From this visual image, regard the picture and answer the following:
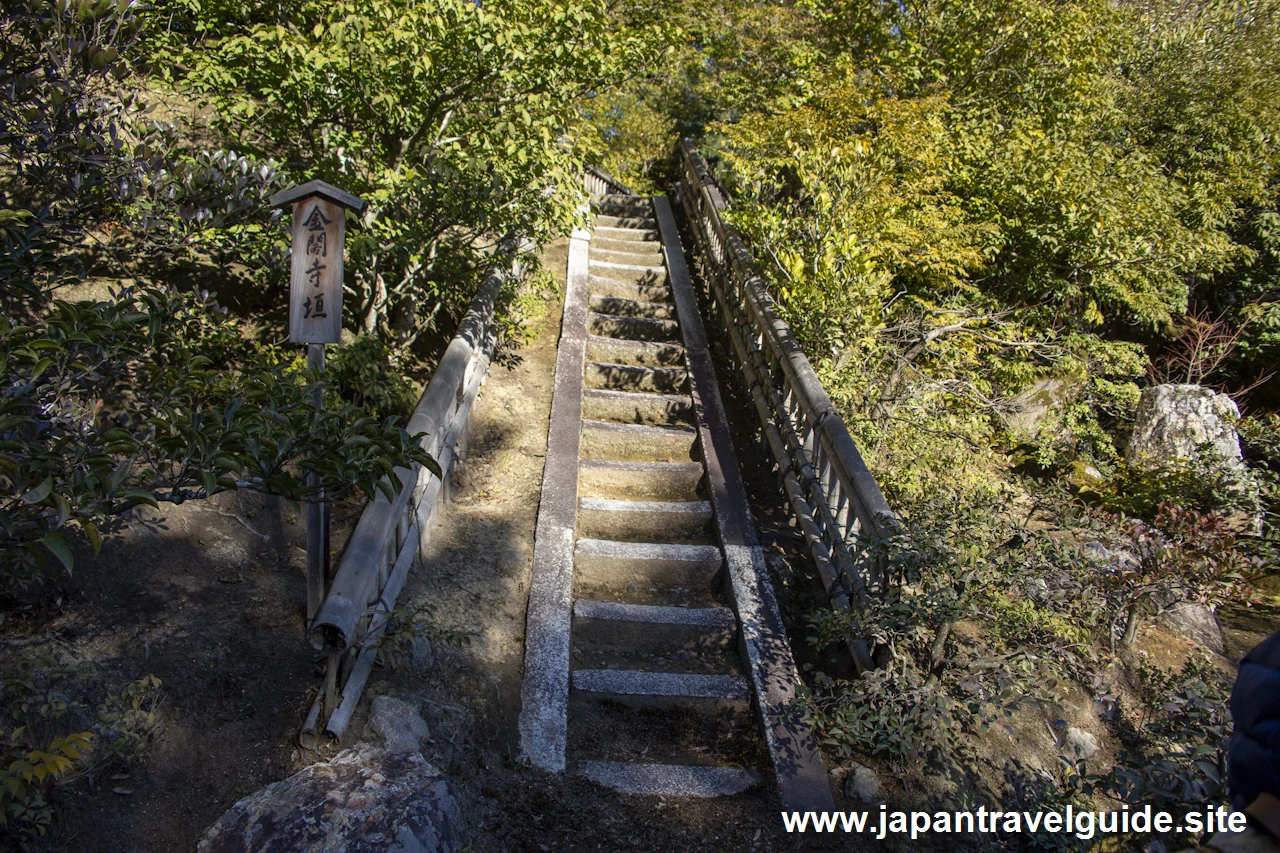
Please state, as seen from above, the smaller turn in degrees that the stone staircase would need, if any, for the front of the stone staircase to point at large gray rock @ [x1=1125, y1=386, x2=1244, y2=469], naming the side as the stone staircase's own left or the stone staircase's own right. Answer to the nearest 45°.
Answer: approximately 135° to the stone staircase's own left

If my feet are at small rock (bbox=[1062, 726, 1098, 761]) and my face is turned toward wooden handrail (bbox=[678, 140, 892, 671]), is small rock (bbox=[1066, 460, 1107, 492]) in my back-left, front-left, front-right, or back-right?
front-right

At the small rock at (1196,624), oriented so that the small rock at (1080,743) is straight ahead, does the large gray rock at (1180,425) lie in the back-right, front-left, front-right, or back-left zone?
back-right

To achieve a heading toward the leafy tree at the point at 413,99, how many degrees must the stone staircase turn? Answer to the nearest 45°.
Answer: approximately 135° to its right

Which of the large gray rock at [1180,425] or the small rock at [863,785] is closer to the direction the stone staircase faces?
the small rock

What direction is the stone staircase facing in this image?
toward the camera

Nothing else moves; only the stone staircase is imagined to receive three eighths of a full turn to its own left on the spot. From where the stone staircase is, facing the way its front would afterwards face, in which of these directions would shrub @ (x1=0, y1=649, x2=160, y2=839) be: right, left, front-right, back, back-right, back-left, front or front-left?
back

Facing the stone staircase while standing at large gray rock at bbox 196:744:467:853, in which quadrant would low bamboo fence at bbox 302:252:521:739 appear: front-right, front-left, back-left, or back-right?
front-left

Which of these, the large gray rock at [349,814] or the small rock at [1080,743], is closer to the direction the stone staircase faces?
the large gray rock

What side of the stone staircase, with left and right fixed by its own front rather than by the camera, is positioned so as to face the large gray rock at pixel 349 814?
front
